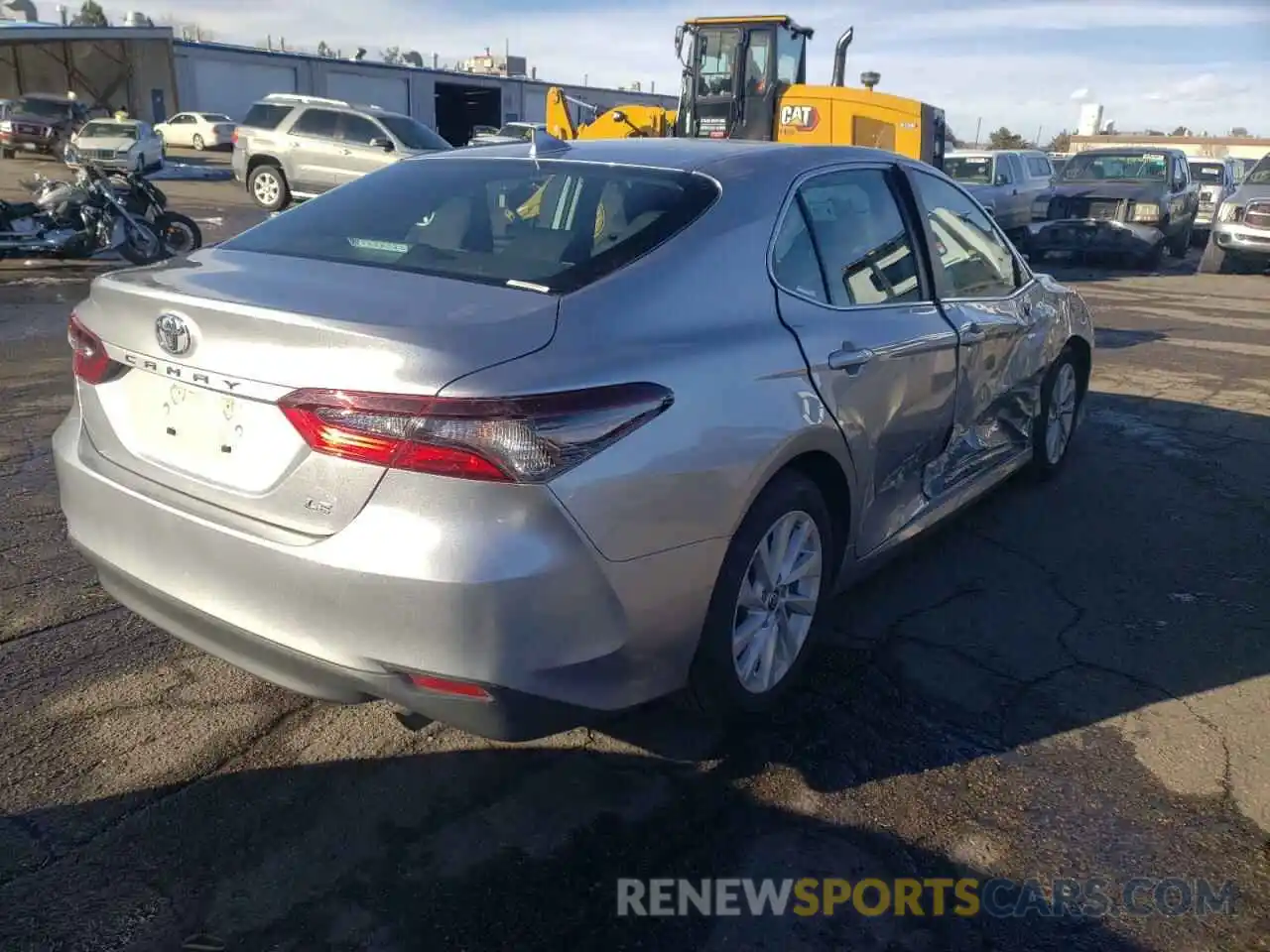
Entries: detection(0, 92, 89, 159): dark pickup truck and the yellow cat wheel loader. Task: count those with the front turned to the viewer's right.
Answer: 0

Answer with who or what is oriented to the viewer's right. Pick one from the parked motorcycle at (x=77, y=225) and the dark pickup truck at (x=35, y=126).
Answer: the parked motorcycle

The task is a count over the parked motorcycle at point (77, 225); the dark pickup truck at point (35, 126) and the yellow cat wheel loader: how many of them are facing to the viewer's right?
1

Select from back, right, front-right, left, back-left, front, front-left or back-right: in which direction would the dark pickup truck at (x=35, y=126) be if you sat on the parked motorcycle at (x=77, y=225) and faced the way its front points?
left

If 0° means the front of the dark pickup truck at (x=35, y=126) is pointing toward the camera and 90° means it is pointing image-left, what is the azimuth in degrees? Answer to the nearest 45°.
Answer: approximately 45°

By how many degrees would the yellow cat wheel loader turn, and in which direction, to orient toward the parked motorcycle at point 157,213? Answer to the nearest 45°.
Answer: approximately 45° to its left

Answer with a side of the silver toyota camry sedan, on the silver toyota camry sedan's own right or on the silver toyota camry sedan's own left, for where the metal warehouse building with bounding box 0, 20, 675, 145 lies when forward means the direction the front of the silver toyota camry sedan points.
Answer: on the silver toyota camry sedan's own left

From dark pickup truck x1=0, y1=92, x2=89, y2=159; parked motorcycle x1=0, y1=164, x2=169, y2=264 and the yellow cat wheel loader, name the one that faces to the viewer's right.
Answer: the parked motorcycle

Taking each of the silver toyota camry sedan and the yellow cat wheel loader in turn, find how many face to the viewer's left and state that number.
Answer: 1

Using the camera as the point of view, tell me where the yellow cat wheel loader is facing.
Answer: facing to the left of the viewer

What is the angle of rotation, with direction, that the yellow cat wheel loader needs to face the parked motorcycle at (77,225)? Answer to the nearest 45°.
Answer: approximately 45° to its left
